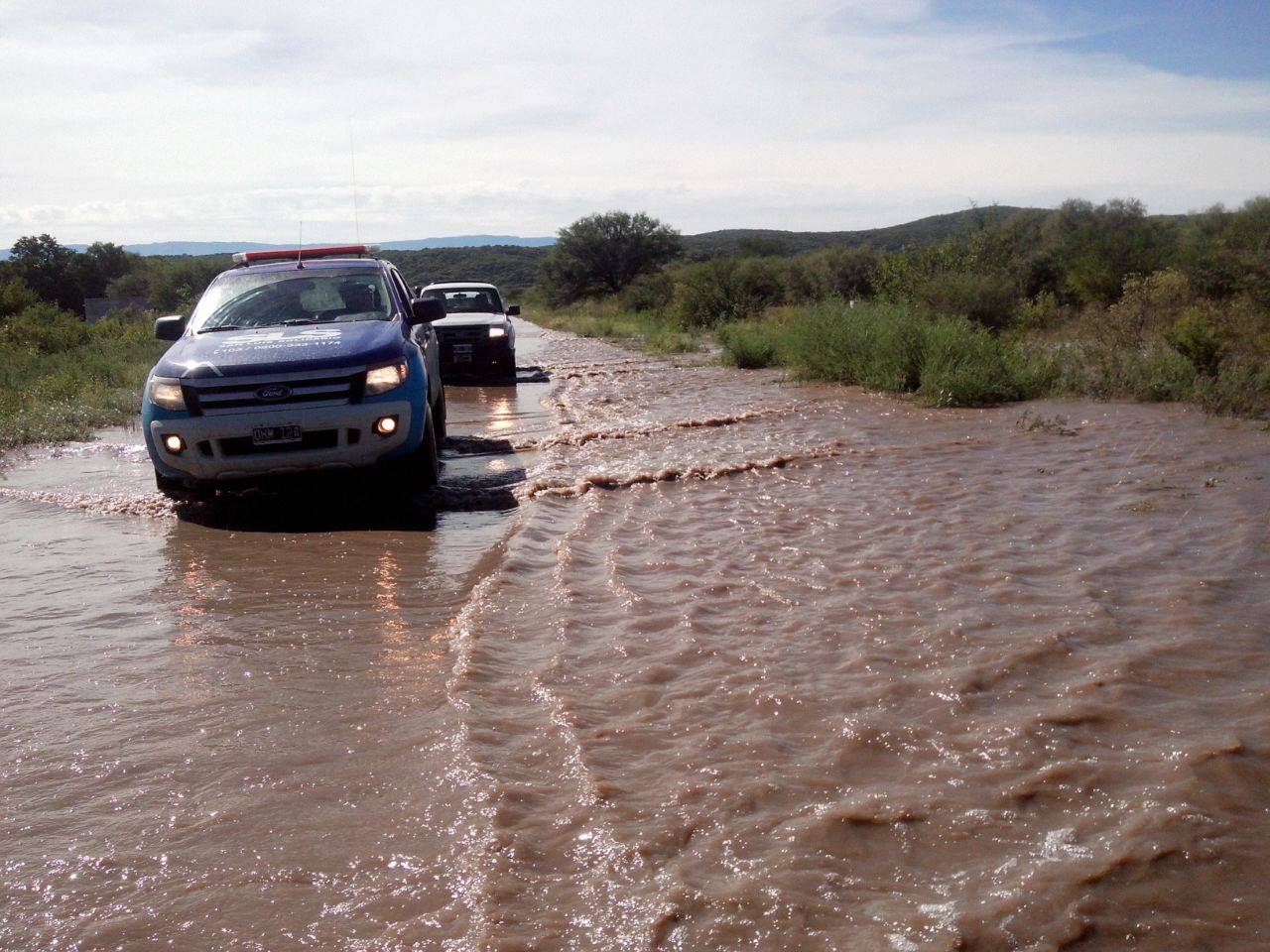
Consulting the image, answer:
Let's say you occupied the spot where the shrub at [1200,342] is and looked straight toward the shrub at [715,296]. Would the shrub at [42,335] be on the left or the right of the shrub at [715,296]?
left

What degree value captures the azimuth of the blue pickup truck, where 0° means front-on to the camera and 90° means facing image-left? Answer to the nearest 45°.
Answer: approximately 0°

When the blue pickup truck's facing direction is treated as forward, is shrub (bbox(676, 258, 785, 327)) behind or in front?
behind

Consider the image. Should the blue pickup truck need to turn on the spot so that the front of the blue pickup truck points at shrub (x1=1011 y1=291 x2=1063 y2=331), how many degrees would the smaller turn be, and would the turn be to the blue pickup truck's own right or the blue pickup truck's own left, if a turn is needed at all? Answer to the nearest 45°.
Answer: approximately 135° to the blue pickup truck's own left

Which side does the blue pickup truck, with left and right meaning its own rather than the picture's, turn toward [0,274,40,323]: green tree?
back

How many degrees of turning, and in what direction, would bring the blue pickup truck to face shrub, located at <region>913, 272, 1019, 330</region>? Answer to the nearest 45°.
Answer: approximately 135° to its left

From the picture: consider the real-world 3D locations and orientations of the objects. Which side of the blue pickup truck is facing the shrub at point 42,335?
back

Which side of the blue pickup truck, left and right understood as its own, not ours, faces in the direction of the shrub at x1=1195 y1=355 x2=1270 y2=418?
left
